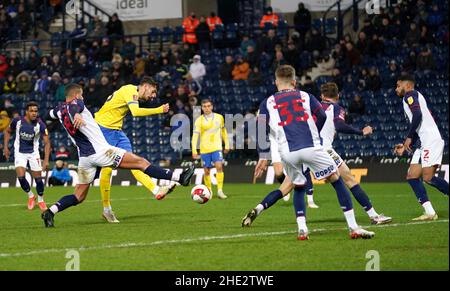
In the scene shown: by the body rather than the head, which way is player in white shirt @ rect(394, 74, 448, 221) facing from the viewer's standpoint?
to the viewer's left

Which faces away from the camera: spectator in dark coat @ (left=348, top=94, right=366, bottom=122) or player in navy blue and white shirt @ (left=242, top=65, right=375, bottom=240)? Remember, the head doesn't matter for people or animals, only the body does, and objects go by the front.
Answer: the player in navy blue and white shirt

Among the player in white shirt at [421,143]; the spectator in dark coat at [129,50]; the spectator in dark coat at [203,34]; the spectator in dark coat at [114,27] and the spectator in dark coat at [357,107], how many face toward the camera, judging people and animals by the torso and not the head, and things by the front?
4

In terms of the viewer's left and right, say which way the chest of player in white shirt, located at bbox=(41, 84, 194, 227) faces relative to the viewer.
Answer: facing away from the viewer and to the right of the viewer

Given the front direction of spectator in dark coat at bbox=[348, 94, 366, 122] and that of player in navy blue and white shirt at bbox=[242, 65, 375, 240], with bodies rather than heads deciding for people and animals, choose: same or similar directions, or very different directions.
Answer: very different directions

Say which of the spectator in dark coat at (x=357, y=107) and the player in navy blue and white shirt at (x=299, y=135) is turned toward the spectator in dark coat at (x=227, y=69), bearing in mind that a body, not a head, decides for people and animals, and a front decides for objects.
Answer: the player in navy blue and white shirt

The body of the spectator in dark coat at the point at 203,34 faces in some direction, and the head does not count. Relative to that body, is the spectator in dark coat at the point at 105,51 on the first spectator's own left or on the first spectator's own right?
on the first spectator's own right

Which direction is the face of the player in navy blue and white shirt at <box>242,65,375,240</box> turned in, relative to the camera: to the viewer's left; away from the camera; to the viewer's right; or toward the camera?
away from the camera

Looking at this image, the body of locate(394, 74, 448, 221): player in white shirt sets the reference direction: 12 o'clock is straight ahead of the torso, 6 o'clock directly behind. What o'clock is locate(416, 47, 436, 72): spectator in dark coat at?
The spectator in dark coat is roughly at 3 o'clock from the player in white shirt.

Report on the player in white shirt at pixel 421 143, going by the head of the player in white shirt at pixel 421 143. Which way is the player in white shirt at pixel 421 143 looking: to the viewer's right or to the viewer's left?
to the viewer's left

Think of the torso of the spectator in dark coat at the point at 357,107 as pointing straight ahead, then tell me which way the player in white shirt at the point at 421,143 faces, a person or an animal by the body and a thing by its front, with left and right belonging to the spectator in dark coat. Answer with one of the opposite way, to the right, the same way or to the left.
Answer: to the right

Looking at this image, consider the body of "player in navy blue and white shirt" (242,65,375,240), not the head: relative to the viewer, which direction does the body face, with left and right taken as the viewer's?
facing away from the viewer
